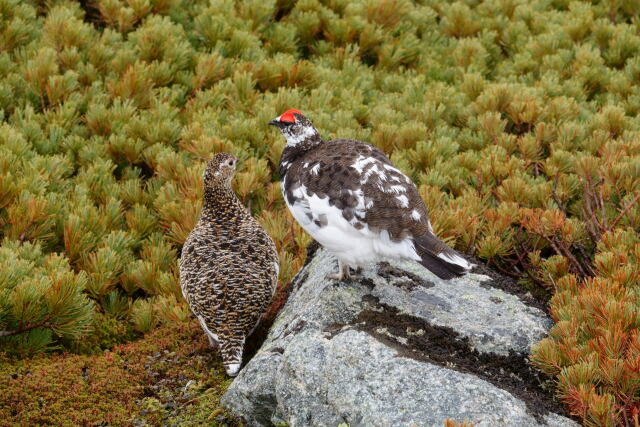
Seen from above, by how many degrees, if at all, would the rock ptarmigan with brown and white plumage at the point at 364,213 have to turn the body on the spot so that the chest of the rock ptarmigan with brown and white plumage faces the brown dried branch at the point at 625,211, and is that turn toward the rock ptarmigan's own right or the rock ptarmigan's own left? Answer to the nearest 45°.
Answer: approximately 135° to the rock ptarmigan's own right

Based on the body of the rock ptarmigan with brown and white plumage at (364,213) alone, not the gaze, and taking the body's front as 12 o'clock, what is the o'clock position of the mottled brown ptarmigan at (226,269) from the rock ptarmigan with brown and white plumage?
The mottled brown ptarmigan is roughly at 12 o'clock from the rock ptarmigan with brown and white plumage.

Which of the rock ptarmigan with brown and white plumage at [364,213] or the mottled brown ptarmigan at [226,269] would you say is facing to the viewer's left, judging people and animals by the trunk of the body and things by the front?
the rock ptarmigan with brown and white plumage

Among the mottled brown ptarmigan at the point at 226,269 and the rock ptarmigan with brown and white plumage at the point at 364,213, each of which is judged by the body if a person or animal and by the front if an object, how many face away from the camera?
1

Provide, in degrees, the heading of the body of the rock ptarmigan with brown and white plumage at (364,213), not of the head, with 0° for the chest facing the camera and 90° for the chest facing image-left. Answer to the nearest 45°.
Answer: approximately 90°

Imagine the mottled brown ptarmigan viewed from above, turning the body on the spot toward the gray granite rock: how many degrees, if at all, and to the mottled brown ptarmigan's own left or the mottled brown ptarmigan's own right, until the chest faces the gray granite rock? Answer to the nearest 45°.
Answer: approximately 135° to the mottled brown ptarmigan's own right

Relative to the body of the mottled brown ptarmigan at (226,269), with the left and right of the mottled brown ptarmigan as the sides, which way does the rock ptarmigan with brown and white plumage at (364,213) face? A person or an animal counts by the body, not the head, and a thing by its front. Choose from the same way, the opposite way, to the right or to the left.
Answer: to the left

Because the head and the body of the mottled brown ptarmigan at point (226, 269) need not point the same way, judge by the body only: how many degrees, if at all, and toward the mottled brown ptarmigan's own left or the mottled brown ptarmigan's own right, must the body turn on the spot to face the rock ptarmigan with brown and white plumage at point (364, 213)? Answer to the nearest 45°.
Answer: approximately 90° to the mottled brown ptarmigan's own right

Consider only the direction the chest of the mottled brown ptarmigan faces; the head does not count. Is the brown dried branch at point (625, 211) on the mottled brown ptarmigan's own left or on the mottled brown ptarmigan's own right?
on the mottled brown ptarmigan's own right

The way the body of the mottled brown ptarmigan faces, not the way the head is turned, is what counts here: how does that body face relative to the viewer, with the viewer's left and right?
facing away from the viewer
